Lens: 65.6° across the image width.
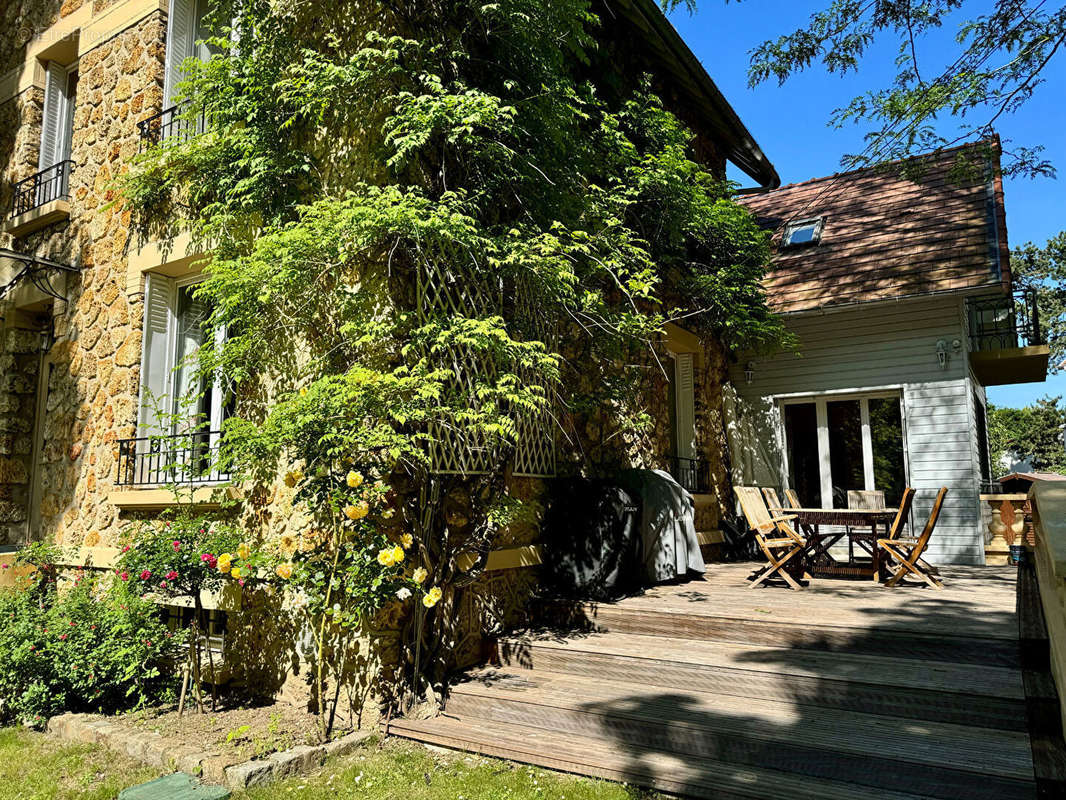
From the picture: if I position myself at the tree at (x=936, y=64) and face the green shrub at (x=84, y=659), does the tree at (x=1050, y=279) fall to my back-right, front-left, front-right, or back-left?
back-right

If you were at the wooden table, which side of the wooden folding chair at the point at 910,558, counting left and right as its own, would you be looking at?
front

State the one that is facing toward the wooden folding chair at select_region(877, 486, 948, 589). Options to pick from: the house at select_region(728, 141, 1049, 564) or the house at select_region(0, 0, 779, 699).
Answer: the house at select_region(728, 141, 1049, 564)

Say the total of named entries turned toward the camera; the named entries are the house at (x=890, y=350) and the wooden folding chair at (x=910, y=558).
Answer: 1

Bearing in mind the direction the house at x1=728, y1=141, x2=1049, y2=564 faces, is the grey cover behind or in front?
in front

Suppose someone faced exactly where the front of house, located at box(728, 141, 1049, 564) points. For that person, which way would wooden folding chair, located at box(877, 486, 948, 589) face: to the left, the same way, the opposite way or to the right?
to the right

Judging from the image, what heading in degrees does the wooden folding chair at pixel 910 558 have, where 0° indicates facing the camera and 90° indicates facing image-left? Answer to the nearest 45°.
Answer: approximately 90°

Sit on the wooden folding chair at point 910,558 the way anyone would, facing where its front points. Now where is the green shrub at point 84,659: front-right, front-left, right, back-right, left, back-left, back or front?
front-left

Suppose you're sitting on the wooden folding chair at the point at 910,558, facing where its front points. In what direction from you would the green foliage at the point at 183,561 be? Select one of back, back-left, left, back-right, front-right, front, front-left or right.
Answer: front-left

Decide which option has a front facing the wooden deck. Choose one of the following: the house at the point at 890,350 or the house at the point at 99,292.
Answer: the house at the point at 890,350
